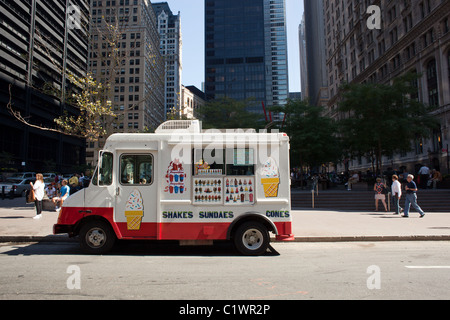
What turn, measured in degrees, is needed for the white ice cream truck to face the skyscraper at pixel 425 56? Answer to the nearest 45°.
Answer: approximately 135° to its right

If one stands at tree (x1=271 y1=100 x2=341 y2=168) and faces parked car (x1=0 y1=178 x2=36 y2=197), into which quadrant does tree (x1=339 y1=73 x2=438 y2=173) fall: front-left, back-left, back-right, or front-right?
back-left

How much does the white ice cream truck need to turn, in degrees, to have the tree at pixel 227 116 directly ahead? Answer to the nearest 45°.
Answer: approximately 90° to its right

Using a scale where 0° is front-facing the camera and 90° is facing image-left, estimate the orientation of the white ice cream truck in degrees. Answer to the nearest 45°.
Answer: approximately 90°

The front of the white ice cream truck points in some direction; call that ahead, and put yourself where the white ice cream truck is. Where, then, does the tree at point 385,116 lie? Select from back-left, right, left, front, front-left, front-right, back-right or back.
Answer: back-right
